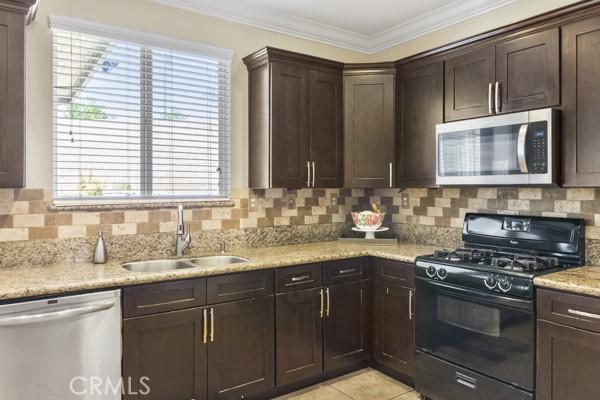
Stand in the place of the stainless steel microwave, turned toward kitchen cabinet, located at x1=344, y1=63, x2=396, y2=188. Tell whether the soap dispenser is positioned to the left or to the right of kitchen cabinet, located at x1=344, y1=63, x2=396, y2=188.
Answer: left

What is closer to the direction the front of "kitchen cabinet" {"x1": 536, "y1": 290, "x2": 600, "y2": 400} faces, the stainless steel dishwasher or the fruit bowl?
the stainless steel dishwasher

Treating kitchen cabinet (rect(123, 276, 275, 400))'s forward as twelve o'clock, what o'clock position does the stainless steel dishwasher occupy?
The stainless steel dishwasher is roughly at 4 o'clock from the kitchen cabinet.

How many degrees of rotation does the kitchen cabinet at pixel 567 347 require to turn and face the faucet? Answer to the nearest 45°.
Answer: approximately 45° to its right

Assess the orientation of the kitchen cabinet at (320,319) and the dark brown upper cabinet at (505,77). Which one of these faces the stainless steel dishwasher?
the dark brown upper cabinet

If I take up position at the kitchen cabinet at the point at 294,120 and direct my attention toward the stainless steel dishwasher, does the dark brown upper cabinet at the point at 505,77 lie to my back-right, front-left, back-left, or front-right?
back-left

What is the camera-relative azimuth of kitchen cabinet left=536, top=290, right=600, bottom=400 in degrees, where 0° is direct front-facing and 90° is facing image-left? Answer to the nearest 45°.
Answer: approximately 45°

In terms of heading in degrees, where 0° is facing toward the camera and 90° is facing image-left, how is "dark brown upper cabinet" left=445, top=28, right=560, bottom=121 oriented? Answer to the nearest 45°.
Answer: approximately 45°

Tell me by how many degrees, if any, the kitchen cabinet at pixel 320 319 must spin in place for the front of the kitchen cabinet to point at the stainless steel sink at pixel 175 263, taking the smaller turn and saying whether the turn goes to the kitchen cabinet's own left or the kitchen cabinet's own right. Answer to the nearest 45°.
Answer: approximately 135° to the kitchen cabinet's own right

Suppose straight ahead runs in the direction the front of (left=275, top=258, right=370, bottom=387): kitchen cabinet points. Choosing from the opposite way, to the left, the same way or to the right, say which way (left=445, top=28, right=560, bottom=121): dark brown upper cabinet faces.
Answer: to the right

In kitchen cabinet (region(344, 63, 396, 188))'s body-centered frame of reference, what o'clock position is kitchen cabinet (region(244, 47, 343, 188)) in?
kitchen cabinet (region(244, 47, 343, 188)) is roughly at 2 o'clock from kitchen cabinet (region(344, 63, 396, 188)).

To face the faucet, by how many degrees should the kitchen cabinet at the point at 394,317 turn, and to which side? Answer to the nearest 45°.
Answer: approximately 45° to its right

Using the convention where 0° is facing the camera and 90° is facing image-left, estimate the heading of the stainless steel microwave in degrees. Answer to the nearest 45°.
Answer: approximately 45°
